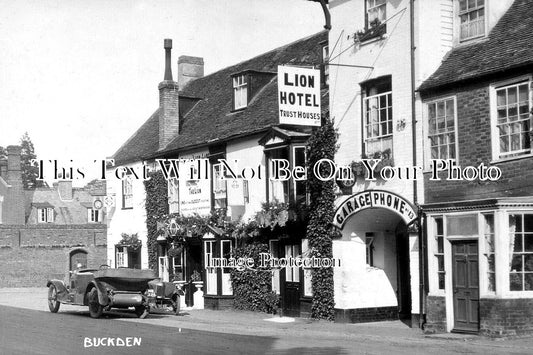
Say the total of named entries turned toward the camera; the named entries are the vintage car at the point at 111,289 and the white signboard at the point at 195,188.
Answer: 1

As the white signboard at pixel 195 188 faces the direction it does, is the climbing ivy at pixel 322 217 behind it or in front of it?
in front

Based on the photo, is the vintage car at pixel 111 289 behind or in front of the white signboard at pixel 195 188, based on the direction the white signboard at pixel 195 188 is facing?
in front

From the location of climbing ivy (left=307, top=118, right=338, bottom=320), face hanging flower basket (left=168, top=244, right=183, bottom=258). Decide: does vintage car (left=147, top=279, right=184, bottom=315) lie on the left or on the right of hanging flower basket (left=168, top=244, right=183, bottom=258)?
left

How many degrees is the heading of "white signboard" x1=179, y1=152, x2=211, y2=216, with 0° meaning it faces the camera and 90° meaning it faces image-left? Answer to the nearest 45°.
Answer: approximately 0°
